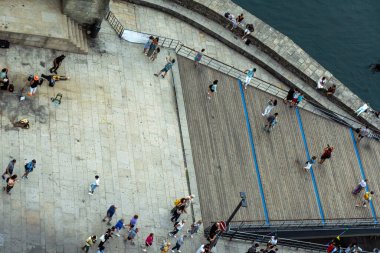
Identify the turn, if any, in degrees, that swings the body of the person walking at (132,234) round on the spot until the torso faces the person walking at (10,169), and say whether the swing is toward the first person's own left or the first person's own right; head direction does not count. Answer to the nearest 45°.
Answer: approximately 180°

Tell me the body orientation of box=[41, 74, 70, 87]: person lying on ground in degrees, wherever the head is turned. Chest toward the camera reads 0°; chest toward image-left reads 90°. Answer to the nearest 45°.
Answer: approximately 270°
